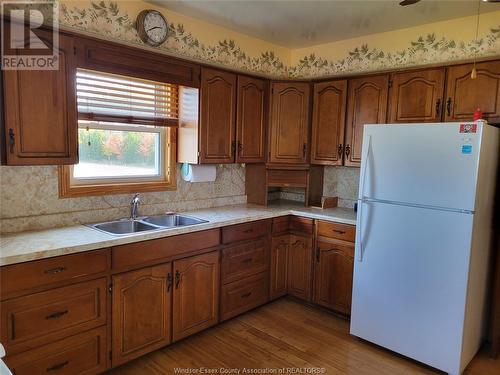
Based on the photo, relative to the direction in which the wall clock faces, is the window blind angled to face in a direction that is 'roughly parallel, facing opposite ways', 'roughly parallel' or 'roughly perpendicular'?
roughly parallel

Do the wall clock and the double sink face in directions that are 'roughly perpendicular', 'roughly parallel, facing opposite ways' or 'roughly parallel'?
roughly parallel

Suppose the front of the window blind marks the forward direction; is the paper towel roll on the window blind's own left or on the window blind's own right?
on the window blind's own left

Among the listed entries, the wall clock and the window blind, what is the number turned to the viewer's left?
0

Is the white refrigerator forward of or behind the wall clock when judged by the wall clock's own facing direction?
forward

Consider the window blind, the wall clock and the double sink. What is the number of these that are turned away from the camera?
0

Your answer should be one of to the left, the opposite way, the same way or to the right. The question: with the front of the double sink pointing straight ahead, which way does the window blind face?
the same way

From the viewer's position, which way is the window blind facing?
facing the viewer and to the right of the viewer

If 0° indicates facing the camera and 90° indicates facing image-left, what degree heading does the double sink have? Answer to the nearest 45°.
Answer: approximately 315°

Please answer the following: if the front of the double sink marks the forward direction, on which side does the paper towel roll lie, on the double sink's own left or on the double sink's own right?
on the double sink's own left

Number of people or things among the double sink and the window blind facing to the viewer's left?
0
